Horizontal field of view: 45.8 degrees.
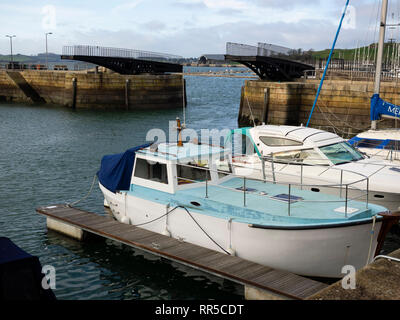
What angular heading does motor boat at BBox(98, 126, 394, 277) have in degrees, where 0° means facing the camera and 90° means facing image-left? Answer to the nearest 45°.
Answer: approximately 315°

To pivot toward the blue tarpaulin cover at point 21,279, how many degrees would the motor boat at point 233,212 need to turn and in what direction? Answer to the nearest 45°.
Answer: approximately 90° to its right

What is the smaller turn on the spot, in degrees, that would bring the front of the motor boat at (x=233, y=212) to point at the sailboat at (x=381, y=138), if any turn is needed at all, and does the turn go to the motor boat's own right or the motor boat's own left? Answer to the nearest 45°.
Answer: approximately 90° to the motor boat's own left
